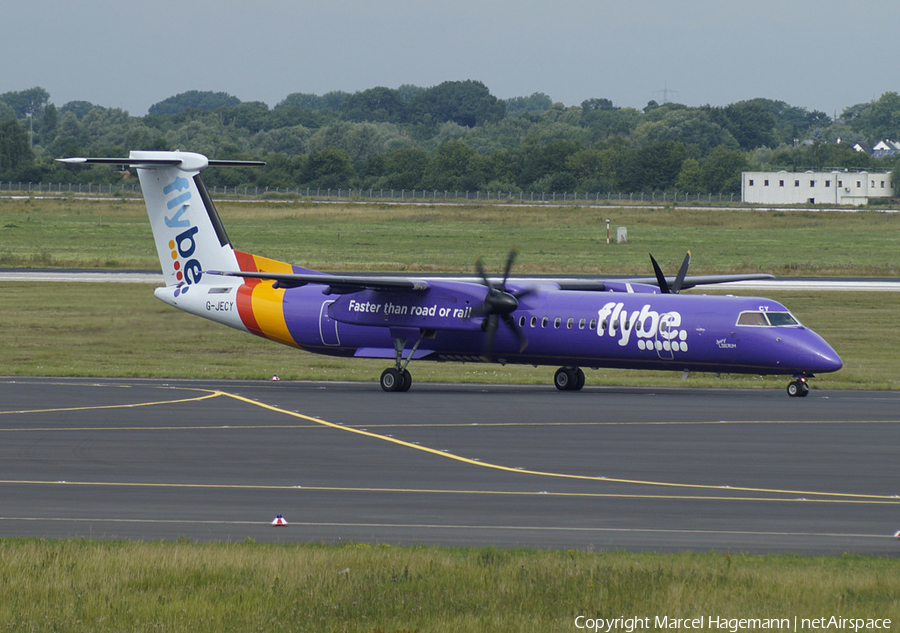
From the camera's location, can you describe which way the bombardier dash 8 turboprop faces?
facing the viewer and to the right of the viewer
